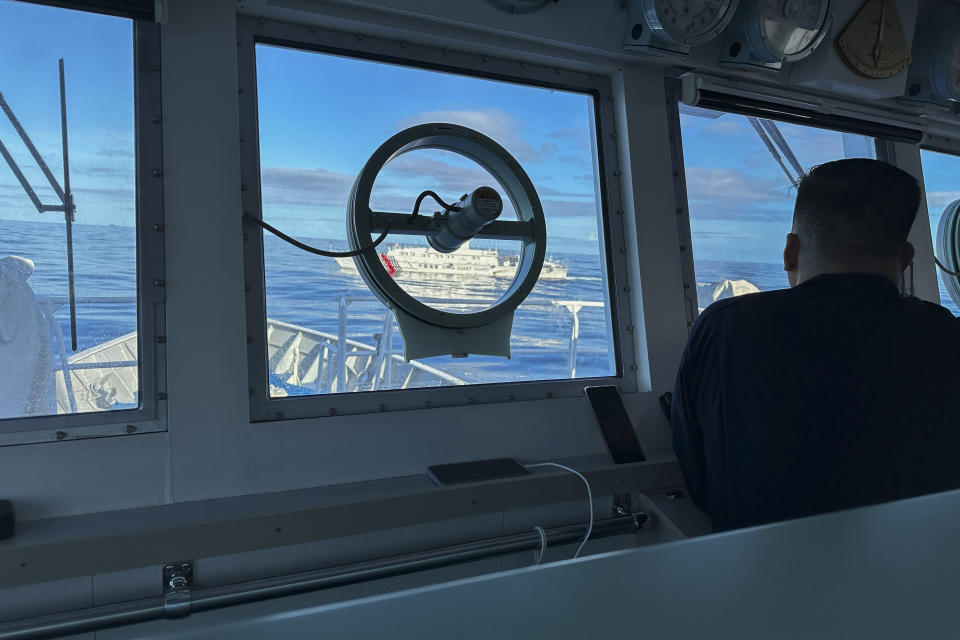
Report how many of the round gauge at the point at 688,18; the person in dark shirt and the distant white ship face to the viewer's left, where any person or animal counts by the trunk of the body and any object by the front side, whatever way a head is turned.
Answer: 1

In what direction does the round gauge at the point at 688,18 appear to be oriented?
toward the camera

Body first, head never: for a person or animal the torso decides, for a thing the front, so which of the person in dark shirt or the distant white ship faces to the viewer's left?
the distant white ship

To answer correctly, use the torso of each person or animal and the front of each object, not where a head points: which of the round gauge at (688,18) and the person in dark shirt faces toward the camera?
the round gauge

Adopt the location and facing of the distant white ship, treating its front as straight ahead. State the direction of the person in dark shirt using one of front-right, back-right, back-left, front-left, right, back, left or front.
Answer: back-left

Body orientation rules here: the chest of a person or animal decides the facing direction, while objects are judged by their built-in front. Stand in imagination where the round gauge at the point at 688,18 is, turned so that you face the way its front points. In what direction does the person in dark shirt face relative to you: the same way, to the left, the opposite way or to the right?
the opposite way

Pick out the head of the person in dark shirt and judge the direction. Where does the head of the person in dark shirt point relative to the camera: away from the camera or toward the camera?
away from the camera

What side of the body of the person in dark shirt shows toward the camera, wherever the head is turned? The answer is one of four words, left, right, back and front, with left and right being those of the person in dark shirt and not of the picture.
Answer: back

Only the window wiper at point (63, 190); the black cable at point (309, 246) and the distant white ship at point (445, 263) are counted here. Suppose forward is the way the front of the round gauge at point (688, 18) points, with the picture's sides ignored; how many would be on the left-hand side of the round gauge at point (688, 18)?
0

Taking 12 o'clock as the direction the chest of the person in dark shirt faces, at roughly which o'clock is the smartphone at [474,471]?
The smartphone is roughly at 9 o'clock from the person in dark shirt.

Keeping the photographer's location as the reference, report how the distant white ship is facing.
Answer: facing to the left of the viewer
